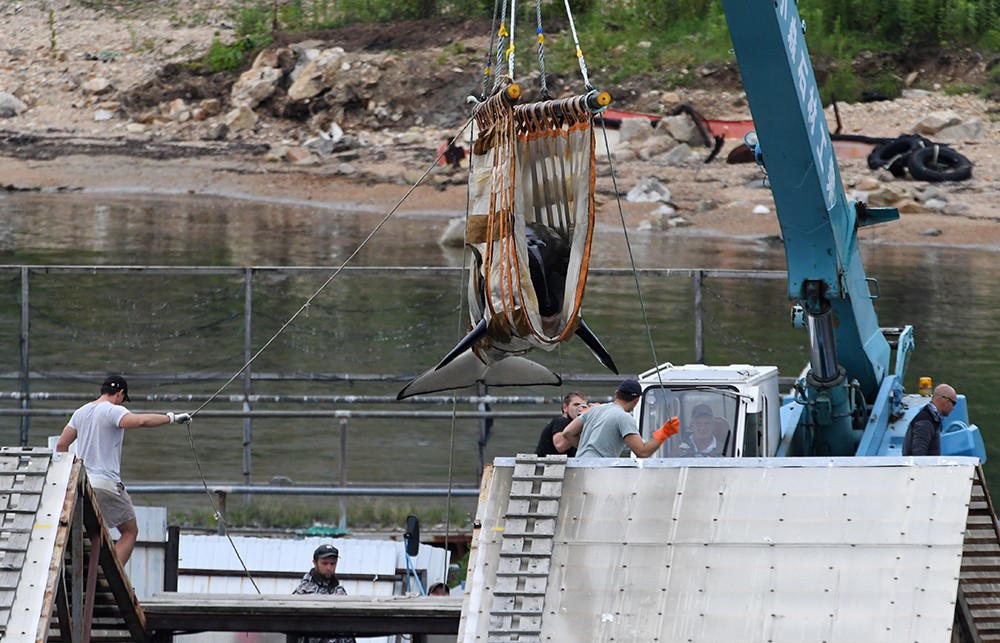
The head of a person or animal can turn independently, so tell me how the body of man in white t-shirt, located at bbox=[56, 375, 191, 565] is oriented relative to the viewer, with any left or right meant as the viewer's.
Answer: facing away from the viewer and to the right of the viewer

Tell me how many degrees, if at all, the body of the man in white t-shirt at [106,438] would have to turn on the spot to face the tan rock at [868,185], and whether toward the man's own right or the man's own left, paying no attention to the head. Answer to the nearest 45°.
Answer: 0° — they already face it

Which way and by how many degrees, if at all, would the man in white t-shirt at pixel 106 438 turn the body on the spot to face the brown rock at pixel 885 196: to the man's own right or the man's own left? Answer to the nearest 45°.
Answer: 0° — they already face it
